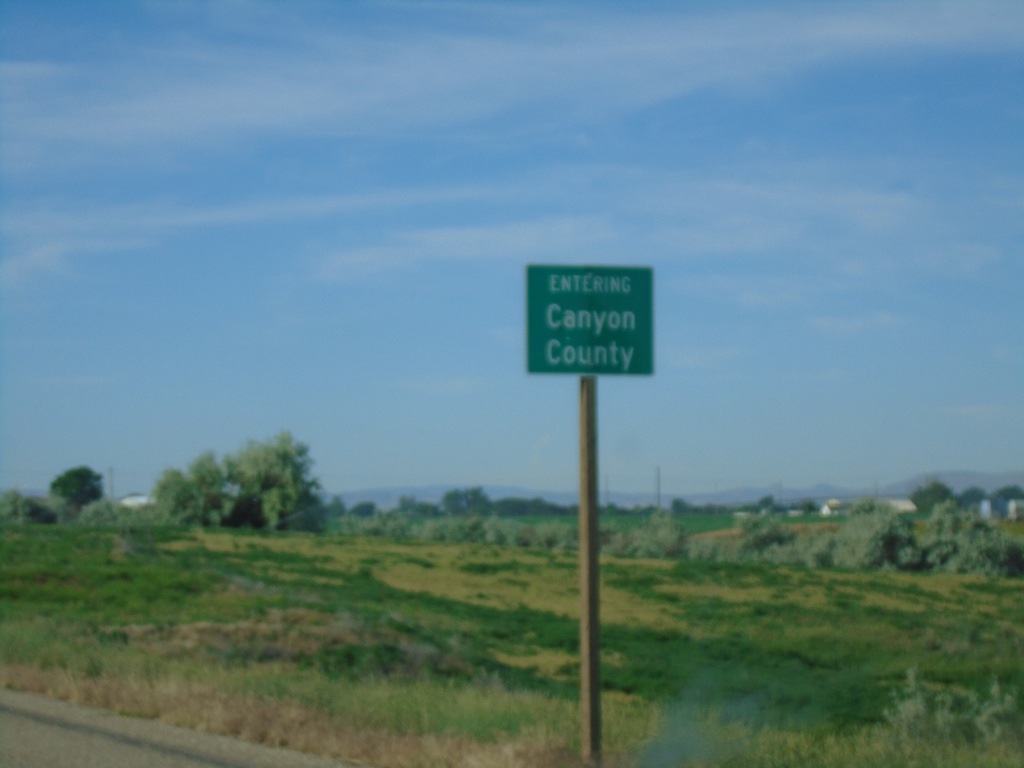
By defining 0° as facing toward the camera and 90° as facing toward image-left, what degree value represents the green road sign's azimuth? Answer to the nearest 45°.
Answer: approximately 0°
